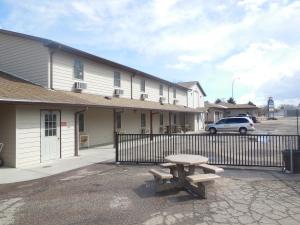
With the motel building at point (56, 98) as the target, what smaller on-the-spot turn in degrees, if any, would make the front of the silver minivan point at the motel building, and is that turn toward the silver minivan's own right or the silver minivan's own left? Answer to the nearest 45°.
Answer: approximately 45° to the silver minivan's own left

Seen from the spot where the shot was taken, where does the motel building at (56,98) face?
facing the viewer and to the right of the viewer

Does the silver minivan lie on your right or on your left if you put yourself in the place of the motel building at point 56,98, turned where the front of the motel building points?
on your left

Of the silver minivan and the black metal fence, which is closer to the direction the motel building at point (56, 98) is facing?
the black metal fence

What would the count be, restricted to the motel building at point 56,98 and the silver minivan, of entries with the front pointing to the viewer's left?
1

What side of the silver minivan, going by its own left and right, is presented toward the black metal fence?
left

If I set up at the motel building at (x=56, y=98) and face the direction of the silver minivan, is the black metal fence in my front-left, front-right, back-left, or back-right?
front-right

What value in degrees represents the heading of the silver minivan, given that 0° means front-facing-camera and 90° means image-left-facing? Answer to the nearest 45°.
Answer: approximately 90°

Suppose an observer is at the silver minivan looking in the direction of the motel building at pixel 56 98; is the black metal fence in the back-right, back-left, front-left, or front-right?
front-left
